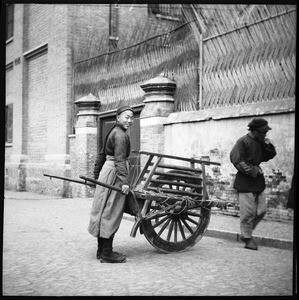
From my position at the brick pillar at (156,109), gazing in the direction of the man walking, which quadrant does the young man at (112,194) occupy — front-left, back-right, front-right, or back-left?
front-right

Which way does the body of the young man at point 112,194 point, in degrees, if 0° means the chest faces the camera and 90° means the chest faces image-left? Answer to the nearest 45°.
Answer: approximately 270°

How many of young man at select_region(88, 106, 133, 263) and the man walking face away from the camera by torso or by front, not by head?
0
